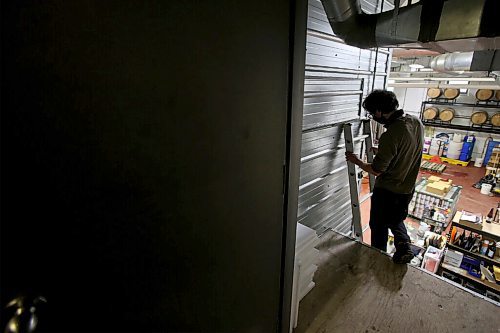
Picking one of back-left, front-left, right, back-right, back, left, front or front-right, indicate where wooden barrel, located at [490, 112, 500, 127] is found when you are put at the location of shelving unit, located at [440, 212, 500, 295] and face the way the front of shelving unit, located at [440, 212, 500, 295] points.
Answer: back-right

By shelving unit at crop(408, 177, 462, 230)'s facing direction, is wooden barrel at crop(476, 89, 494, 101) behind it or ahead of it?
behind

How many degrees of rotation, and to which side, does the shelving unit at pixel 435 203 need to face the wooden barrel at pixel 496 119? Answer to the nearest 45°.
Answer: approximately 135° to its right

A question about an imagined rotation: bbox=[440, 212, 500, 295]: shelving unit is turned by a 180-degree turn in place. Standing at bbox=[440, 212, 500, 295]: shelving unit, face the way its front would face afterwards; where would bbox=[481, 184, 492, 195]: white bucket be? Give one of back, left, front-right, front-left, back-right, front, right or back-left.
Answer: front-left

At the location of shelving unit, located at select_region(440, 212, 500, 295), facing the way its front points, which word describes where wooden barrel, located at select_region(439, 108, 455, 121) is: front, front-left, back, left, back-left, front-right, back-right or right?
back-right

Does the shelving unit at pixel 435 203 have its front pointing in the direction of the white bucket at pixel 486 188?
no

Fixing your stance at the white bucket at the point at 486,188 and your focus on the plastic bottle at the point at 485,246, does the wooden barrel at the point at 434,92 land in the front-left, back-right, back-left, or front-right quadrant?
back-right

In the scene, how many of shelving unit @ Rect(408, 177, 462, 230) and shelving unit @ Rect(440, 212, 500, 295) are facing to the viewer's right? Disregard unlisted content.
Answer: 0

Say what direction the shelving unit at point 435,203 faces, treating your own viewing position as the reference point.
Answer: facing the viewer and to the left of the viewer

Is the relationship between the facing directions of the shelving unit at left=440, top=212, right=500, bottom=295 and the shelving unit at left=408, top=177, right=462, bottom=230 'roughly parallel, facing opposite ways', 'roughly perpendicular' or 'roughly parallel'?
roughly parallel

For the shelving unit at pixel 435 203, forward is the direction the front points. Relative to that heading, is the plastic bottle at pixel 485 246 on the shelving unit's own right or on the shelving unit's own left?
on the shelving unit's own left

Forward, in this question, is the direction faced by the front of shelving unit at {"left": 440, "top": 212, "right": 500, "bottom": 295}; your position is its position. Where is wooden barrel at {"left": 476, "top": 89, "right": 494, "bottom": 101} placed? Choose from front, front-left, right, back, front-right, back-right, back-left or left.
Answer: back-right

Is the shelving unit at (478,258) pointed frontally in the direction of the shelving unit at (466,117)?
no

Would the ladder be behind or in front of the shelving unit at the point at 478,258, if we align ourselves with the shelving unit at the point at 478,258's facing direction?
in front

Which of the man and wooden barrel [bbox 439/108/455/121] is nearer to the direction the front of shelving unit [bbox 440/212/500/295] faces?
the man

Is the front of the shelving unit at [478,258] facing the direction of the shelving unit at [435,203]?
no
